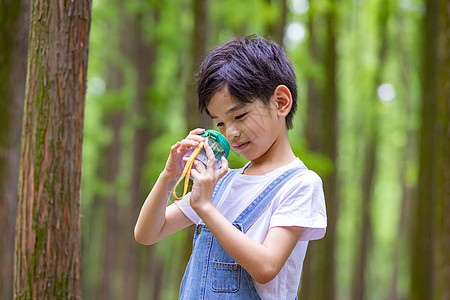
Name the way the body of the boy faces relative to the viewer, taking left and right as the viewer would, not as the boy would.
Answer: facing the viewer and to the left of the viewer

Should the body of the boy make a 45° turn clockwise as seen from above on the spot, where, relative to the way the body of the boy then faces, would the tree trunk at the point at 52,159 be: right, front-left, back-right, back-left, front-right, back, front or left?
front-right

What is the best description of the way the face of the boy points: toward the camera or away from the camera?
toward the camera

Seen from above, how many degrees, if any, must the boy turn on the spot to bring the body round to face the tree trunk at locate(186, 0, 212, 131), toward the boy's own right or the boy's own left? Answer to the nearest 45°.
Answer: approximately 135° to the boy's own right

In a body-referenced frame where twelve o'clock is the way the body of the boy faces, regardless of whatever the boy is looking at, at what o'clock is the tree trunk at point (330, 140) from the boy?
The tree trunk is roughly at 5 o'clock from the boy.

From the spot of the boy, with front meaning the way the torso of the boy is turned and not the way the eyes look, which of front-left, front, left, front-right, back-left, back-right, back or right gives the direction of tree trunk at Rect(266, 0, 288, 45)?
back-right

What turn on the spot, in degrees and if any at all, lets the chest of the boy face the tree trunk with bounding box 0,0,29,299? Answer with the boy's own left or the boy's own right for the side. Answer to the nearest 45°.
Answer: approximately 90° to the boy's own right

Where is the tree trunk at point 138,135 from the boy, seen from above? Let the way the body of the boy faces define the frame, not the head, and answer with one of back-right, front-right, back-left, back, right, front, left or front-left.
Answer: back-right

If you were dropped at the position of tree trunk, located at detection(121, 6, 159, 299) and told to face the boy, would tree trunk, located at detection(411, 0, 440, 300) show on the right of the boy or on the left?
left
